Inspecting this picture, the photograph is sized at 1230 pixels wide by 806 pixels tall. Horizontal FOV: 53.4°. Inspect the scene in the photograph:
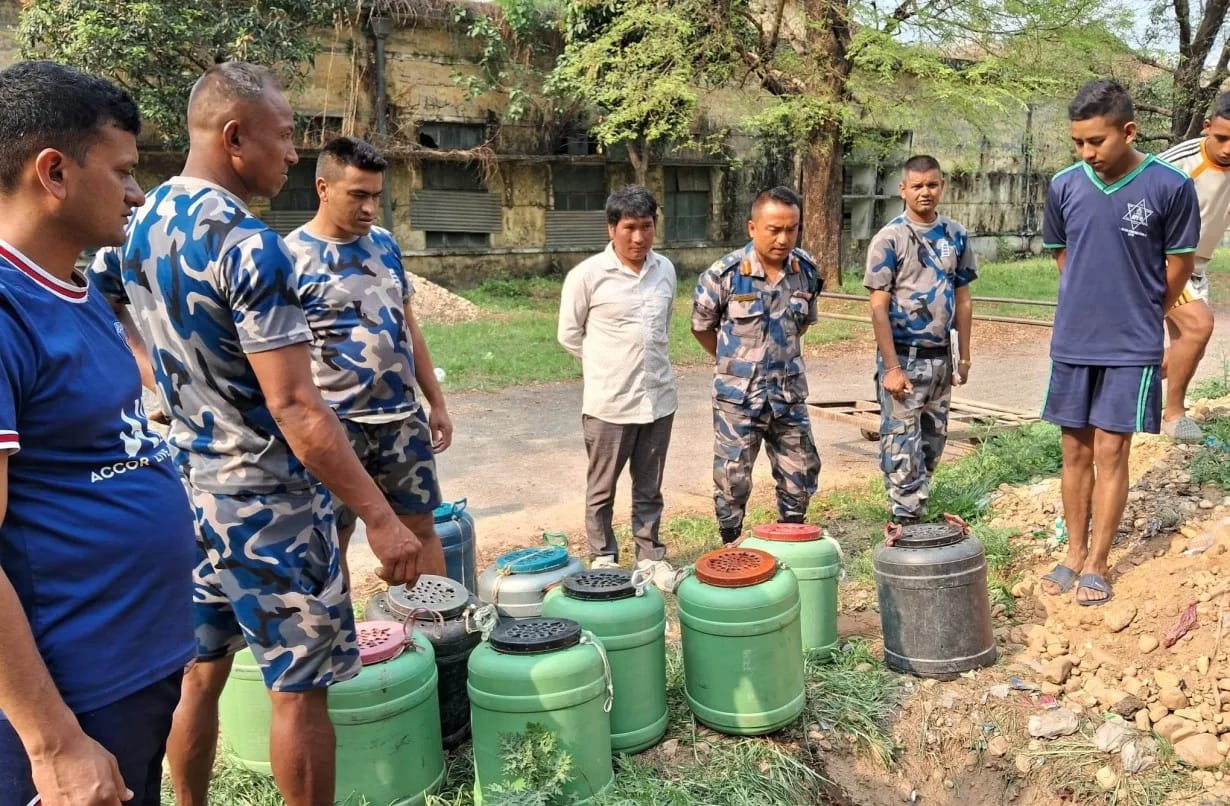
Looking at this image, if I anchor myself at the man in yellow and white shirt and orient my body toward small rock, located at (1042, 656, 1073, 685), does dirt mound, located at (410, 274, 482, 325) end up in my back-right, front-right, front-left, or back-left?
back-right

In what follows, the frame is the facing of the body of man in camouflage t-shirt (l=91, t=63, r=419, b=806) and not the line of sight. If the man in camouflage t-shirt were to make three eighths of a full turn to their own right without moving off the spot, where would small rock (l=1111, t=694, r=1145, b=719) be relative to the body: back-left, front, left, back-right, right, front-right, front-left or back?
left

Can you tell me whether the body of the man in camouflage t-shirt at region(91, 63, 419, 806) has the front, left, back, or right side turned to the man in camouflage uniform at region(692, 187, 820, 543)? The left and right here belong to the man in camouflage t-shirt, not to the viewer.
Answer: front

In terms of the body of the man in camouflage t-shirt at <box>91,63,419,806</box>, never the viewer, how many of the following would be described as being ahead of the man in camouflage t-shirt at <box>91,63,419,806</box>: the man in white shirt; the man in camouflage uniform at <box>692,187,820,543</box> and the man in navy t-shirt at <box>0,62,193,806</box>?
2

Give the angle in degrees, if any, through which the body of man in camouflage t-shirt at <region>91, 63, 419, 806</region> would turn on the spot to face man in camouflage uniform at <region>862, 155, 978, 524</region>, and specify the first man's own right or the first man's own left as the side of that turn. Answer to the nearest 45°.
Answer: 0° — they already face them

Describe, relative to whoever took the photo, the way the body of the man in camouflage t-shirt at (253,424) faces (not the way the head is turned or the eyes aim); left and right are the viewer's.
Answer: facing away from the viewer and to the right of the viewer

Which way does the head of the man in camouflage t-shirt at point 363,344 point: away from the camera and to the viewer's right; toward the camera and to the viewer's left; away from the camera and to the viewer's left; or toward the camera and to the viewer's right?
toward the camera and to the viewer's right

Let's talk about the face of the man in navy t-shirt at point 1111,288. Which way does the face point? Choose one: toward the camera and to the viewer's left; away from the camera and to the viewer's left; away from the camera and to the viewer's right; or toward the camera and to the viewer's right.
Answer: toward the camera and to the viewer's left

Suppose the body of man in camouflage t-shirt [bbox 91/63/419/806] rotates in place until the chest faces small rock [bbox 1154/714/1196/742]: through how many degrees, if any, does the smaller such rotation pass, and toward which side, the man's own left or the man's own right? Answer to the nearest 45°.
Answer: approximately 45° to the man's own right

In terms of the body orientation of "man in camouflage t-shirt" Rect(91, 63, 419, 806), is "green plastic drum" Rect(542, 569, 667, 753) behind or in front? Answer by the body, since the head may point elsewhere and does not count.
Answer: in front

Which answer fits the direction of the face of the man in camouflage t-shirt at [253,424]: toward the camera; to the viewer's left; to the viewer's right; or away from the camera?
to the viewer's right

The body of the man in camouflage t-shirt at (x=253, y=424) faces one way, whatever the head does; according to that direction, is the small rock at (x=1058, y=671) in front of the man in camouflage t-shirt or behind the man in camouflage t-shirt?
in front
